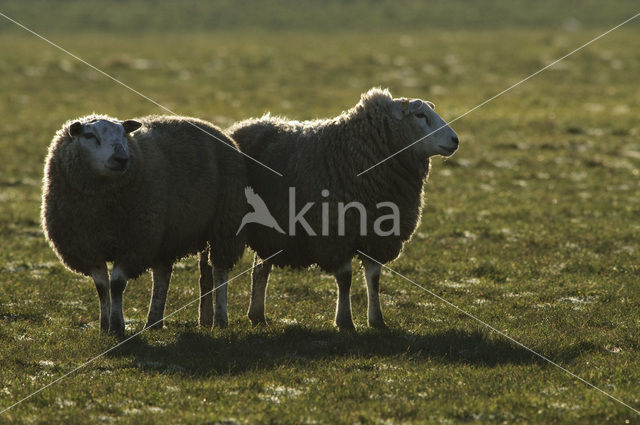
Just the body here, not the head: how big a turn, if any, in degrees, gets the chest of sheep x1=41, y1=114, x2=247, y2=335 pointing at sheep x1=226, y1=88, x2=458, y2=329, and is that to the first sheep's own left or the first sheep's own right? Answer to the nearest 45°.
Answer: approximately 135° to the first sheep's own left

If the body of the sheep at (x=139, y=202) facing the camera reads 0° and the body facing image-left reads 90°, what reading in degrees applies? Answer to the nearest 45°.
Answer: approximately 45°
